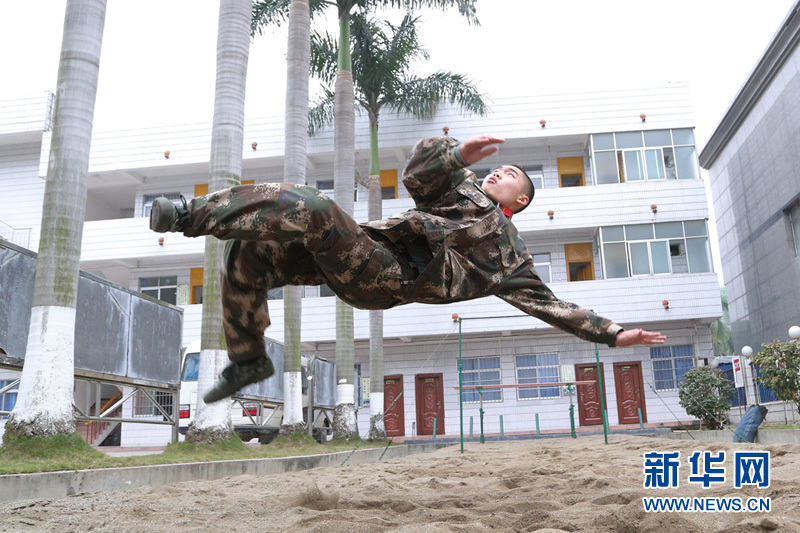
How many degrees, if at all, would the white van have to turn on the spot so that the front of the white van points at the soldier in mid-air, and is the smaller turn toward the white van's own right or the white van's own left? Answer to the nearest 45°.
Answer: approximately 135° to the white van's own right

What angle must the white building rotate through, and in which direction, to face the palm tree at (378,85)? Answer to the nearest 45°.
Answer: approximately 45° to its right

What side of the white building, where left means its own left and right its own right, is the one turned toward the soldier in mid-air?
front

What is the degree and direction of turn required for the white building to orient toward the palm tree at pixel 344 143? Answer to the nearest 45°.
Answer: approximately 45° to its right

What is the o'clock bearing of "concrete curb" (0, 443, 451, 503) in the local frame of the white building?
The concrete curb is roughly at 1 o'clock from the white building.
